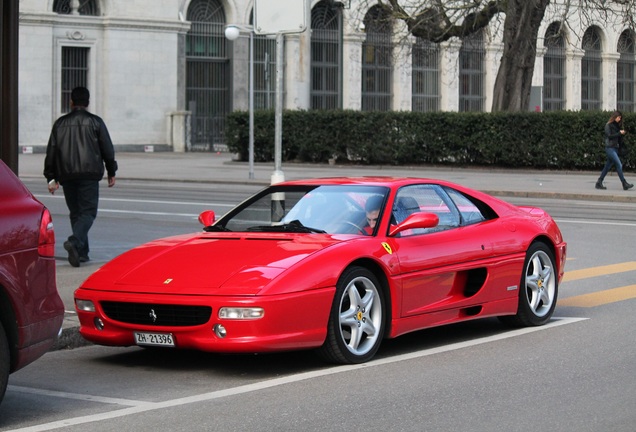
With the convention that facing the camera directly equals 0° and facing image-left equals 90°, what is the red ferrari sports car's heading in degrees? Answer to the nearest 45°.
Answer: approximately 45°

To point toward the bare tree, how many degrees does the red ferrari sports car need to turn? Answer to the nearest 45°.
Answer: approximately 135° to its right

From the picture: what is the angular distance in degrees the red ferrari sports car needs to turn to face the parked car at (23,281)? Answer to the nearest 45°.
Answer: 0° — it already faces it

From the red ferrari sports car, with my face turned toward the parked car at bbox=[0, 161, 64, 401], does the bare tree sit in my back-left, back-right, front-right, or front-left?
back-right
